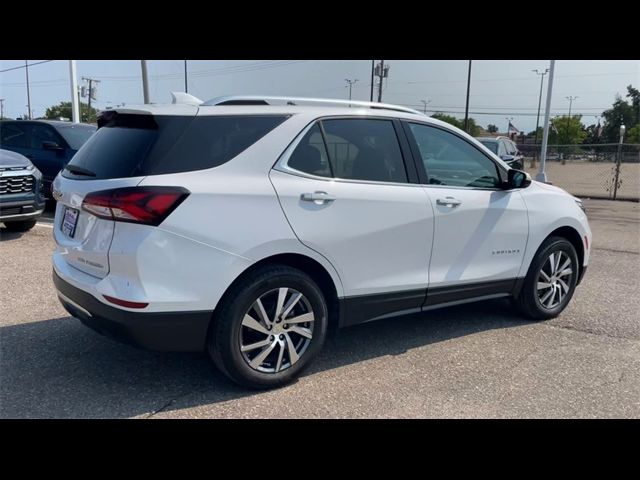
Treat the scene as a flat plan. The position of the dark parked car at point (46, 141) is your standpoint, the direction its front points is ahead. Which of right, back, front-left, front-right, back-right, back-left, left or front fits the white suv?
front-right

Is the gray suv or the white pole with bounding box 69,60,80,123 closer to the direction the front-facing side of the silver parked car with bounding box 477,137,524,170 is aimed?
the gray suv

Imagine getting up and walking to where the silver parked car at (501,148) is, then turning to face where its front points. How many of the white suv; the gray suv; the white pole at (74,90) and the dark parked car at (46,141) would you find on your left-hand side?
0

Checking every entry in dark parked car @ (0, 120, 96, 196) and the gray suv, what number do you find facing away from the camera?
0

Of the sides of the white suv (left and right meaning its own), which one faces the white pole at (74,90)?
left

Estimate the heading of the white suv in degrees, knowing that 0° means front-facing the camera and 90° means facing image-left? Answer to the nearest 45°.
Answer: approximately 225°

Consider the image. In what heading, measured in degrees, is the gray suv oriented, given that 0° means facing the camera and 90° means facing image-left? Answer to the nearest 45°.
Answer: approximately 315°

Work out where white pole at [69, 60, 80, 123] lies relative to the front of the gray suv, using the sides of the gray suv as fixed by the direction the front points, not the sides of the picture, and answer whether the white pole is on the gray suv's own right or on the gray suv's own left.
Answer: on the gray suv's own left

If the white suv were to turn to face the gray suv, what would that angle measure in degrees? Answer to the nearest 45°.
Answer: approximately 90° to its left

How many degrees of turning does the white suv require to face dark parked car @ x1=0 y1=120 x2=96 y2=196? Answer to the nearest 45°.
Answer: approximately 90° to its left

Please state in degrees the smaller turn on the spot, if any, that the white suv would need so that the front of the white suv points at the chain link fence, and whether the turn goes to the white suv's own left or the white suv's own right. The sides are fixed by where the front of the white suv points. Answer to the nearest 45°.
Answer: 0° — it already faces it

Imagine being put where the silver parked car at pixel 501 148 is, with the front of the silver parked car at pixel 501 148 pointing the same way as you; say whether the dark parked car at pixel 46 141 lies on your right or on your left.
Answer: on your right
